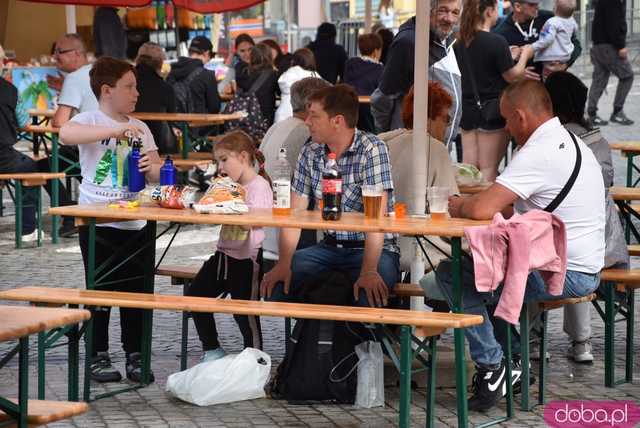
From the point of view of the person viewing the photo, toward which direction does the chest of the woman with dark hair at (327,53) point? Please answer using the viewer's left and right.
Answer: facing away from the viewer

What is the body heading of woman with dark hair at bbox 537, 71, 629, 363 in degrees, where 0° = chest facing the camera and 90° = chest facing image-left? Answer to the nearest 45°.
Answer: approximately 135°

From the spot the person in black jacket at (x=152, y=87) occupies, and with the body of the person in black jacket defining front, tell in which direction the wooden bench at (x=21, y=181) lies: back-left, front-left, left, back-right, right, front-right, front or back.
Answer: back-left

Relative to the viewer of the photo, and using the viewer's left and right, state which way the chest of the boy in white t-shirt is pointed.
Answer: facing the viewer and to the right of the viewer

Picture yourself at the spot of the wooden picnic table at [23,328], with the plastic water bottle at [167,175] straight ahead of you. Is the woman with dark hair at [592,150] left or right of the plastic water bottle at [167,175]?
right

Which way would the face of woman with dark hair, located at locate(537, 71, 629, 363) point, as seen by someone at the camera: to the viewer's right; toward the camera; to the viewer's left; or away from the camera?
away from the camera

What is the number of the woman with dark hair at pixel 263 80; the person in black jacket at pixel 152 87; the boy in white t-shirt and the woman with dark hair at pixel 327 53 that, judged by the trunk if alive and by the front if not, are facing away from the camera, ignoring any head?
3

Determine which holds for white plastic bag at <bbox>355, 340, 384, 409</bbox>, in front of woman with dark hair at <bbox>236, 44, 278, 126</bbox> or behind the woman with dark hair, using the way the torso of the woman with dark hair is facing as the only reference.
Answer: behind

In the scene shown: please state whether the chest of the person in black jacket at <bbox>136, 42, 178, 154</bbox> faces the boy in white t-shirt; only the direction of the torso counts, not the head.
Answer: no

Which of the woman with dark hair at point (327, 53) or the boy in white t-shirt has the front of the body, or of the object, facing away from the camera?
the woman with dark hair

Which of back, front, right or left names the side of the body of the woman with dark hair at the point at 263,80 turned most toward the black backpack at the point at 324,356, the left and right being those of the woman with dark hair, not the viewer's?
back

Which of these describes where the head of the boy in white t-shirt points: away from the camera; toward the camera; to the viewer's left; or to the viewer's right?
to the viewer's right

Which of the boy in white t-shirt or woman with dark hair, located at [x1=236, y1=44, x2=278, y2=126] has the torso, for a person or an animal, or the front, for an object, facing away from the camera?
the woman with dark hair

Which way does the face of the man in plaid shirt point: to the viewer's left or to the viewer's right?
to the viewer's left

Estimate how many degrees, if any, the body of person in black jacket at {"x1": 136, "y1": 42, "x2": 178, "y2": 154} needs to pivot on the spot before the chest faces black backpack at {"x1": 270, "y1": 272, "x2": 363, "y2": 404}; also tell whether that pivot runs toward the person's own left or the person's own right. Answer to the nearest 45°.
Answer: approximately 180°

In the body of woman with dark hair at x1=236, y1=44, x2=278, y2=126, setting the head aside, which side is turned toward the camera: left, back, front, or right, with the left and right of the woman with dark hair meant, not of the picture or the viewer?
back
